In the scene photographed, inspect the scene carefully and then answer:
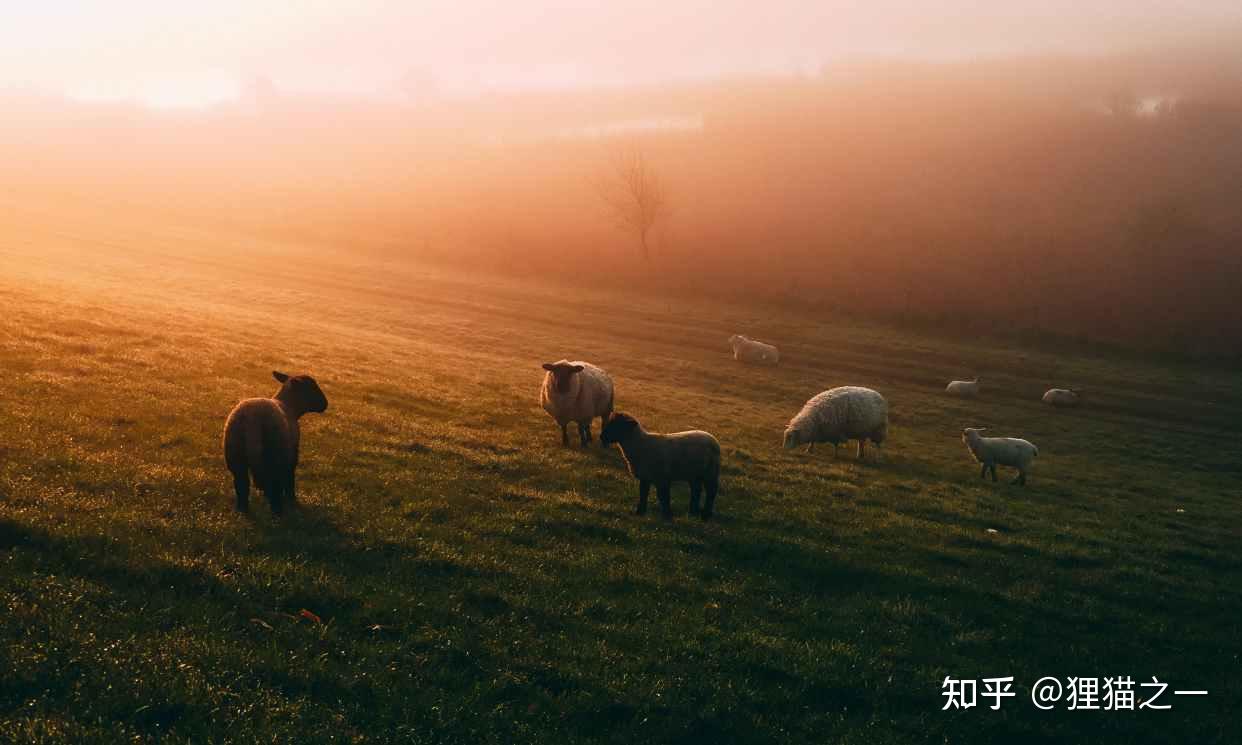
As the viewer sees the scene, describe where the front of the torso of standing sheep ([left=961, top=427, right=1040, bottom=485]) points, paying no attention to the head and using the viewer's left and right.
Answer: facing to the left of the viewer

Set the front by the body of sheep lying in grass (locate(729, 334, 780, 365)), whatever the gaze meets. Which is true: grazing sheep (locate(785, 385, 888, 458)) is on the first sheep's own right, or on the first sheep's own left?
on the first sheep's own left

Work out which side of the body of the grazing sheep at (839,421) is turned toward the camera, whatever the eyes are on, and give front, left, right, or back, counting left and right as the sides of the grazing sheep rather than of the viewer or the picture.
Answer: left

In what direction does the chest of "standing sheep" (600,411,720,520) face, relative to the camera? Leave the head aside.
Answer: to the viewer's left

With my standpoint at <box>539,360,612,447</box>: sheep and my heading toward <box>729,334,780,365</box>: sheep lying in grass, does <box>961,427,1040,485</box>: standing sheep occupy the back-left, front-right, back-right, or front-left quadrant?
front-right

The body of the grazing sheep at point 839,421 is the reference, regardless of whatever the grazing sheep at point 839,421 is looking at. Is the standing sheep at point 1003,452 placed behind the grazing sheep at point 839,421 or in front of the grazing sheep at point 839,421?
behind

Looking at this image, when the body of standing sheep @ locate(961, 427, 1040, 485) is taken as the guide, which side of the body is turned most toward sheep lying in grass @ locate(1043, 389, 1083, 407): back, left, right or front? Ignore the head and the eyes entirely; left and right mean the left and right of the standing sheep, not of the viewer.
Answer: right

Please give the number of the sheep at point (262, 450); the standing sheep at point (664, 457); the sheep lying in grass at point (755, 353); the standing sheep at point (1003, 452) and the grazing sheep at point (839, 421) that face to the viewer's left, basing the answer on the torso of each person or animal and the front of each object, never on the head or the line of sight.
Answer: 4

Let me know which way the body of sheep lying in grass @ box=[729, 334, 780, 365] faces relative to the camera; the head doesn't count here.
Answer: to the viewer's left

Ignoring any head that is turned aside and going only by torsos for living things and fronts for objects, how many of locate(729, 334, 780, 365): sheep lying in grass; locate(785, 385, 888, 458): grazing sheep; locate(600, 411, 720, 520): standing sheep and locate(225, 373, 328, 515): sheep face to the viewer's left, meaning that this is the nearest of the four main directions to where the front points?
3
